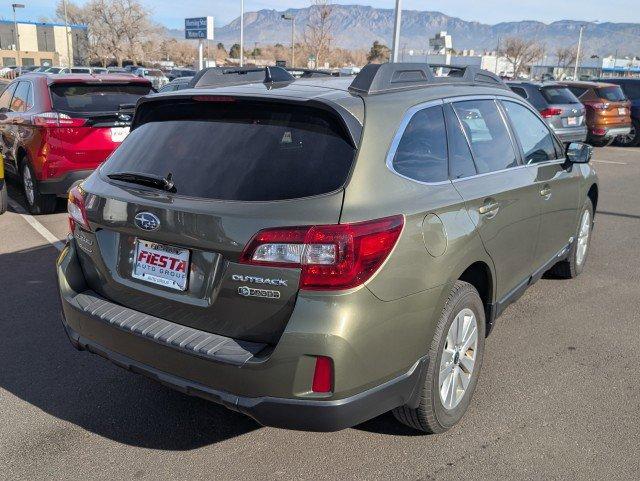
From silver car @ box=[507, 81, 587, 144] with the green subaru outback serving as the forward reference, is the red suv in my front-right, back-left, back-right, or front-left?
front-right

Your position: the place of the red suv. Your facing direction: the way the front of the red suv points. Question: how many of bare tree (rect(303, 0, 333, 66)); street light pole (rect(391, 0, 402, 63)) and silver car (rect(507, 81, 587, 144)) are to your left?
0

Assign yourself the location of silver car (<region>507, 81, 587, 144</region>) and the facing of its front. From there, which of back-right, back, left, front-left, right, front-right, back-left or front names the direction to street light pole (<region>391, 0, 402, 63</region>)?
front

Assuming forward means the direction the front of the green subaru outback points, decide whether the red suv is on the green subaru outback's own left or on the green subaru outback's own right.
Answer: on the green subaru outback's own left

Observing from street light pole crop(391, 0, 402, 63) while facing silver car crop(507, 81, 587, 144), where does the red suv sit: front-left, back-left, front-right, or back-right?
front-right

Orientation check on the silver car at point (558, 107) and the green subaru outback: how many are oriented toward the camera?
0

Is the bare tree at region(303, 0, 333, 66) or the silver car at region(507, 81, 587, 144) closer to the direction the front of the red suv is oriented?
the bare tree

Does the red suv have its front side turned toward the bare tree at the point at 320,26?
no

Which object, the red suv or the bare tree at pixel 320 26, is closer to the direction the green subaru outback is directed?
the bare tree

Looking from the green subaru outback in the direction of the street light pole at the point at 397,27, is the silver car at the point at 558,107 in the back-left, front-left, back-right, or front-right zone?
front-right

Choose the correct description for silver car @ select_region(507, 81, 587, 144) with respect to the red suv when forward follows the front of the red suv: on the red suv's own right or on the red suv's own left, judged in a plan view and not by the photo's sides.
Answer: on the red suv's own right

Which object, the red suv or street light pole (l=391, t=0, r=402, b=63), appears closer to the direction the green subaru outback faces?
the street light pole

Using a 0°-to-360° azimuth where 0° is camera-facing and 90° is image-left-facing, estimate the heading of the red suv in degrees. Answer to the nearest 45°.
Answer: approximately 135°

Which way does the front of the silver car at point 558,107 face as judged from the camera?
facing away from the viewer and to the left of the viewer

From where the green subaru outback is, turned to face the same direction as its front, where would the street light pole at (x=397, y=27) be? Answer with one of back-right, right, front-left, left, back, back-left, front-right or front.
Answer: front-left

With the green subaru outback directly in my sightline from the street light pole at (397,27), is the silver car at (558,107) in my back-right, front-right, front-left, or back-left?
front-left

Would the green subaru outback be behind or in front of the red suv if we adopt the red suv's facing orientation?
behind

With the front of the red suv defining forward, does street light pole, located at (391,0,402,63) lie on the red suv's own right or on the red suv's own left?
on the red suv's own right

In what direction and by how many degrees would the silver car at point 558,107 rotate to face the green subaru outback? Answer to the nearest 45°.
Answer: approximately 135° to its left

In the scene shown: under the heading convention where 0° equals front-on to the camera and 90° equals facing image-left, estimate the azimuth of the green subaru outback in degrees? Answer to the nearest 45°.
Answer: approximately 225°

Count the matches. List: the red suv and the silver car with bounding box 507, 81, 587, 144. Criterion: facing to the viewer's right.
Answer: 0

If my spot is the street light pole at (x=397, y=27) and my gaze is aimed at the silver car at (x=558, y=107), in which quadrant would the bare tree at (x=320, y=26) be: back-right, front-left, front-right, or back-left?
back-left
